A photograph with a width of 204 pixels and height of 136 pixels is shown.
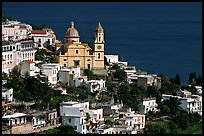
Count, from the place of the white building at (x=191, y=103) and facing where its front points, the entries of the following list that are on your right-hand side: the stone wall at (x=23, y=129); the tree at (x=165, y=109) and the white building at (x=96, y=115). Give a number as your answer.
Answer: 3

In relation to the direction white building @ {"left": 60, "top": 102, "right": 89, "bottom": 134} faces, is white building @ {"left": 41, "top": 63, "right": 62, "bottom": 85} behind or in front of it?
behind

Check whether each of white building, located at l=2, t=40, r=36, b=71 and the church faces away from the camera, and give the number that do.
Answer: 0

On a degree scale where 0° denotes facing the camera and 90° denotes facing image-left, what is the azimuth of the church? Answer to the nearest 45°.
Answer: approximately 0°

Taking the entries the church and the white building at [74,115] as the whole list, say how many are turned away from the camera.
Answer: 0

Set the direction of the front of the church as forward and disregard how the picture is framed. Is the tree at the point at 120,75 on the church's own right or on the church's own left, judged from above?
on the church's own left
